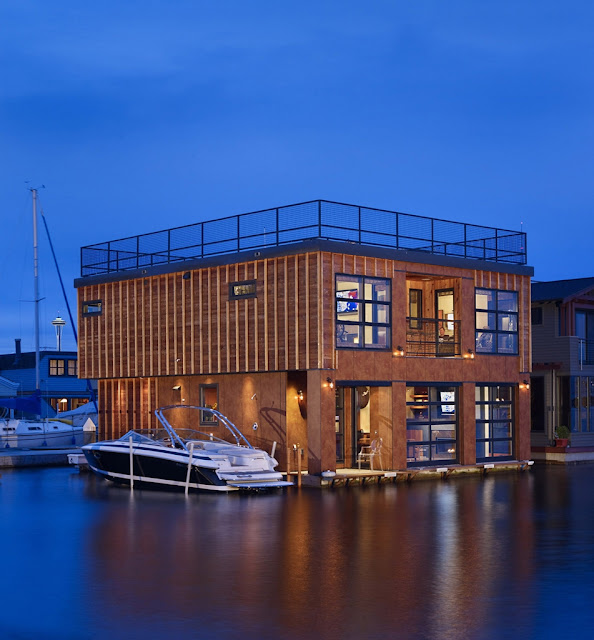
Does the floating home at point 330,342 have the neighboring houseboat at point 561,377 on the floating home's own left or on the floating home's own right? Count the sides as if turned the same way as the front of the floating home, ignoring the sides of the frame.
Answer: on the floating home's own left

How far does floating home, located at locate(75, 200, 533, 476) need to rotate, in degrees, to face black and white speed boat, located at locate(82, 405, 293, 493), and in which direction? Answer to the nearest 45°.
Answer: approximately 90° to its right

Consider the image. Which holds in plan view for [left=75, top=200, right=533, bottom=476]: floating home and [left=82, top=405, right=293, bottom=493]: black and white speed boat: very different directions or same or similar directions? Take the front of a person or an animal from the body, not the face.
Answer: very different directions

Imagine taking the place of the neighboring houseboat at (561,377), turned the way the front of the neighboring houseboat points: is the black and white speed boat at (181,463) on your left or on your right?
on your right

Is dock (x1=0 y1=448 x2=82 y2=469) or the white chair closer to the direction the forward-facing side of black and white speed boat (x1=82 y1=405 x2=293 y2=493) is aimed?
the dock
